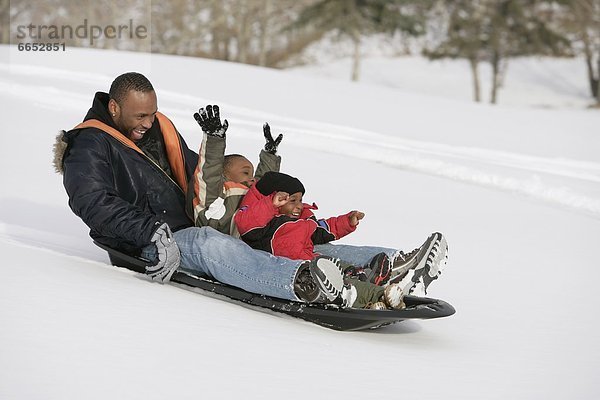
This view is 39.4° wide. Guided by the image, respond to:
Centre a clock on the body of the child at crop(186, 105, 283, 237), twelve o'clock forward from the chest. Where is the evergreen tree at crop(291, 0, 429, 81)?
The evergreen tree is roughly at 8 o'clock from the child.

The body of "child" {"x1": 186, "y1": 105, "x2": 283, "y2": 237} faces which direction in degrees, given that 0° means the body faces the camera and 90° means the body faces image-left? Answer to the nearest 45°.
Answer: approximately 315°

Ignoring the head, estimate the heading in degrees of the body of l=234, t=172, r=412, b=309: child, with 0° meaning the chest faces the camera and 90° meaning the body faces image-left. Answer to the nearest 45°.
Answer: approximately 315°

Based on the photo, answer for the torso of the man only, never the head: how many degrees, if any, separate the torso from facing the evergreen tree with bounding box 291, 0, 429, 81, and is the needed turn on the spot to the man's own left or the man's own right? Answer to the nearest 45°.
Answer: approximately 135° to the man's own left

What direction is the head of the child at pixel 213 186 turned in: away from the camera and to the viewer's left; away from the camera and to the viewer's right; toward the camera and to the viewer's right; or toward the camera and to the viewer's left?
toward the camera and to the viewer's right

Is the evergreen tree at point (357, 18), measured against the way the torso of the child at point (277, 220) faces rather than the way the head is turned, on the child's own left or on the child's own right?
on the child's own left

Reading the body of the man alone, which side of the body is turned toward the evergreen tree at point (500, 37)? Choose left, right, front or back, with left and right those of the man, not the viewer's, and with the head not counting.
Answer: left

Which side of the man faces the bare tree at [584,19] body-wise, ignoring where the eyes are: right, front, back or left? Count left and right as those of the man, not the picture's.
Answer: left

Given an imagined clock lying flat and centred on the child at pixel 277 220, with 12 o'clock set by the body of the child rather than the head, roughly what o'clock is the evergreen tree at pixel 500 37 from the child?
The evergreen tree is roughly at 8 o'clock from the child.
